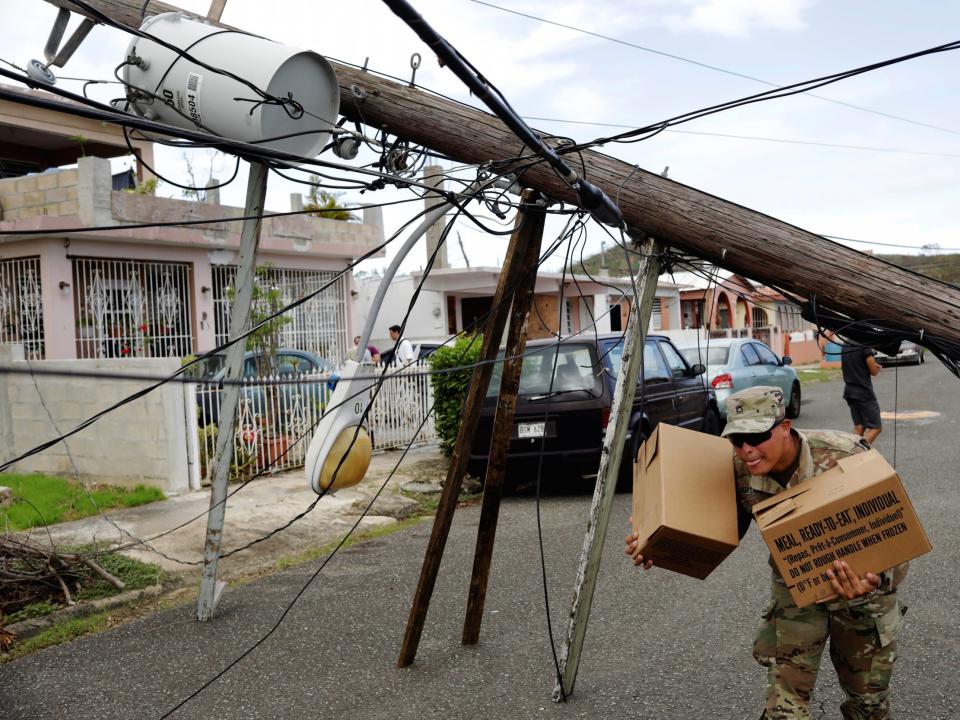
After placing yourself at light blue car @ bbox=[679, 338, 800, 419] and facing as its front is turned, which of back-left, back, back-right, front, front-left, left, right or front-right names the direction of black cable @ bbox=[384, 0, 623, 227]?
back-right

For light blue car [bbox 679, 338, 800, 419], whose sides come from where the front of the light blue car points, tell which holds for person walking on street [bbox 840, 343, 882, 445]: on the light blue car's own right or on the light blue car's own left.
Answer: on the light blue car's own right

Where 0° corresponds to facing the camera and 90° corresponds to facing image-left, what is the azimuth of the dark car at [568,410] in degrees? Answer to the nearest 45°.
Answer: approximately 225°

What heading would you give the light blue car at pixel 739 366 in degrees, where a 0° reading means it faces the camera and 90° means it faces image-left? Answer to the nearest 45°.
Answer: approximately 225°

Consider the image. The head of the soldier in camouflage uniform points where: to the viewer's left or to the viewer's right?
to the viewer's left

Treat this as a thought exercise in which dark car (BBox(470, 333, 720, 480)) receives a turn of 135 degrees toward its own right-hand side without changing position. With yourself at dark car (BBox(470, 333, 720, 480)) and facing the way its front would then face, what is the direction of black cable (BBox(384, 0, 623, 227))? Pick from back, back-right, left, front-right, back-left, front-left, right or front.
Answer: front

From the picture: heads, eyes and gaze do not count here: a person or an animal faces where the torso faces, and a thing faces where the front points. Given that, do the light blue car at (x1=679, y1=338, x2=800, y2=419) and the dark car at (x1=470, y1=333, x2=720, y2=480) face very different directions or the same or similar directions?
same or similar directions

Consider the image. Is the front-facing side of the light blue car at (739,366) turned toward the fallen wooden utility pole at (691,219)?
no

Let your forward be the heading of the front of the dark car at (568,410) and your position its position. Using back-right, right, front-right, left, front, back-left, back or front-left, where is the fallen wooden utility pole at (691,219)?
back-right

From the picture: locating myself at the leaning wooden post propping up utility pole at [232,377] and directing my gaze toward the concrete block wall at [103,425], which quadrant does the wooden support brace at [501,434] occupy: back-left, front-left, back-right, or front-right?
back-right
